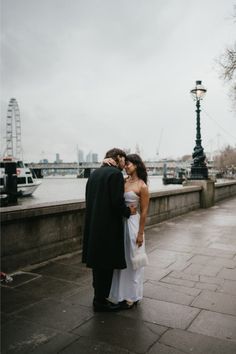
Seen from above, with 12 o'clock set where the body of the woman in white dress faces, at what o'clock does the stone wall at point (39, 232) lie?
The stone wall is roughly at 3 o'clock from the woman in white dress.

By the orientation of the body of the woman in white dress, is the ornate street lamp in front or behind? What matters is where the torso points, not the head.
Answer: behind

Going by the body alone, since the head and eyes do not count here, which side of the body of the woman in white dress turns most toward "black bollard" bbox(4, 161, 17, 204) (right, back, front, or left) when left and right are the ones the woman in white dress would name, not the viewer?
right

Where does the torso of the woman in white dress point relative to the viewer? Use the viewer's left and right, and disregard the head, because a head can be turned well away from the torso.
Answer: facing the viewer and to the left of the viewer

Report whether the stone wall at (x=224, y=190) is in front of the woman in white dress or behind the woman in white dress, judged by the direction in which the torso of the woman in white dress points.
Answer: behind
